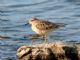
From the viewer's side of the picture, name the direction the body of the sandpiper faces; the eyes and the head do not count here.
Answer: to the viewer's left

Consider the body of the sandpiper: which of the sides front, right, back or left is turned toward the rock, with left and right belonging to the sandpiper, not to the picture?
left
